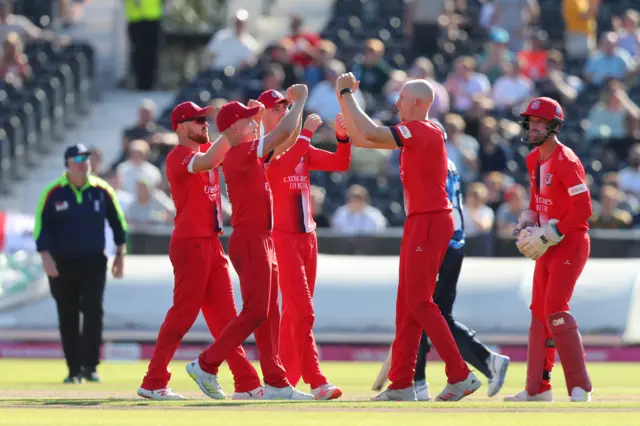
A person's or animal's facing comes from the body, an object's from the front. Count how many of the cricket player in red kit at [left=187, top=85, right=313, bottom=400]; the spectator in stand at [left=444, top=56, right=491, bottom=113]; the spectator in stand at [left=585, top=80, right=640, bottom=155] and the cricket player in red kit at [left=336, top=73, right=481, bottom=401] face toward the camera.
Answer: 2

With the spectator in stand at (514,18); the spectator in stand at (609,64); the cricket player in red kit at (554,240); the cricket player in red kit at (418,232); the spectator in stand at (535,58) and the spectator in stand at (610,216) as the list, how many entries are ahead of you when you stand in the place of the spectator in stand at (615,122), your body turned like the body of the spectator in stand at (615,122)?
3

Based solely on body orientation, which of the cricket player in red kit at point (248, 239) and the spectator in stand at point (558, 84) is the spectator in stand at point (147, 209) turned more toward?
the cricket player in red kit

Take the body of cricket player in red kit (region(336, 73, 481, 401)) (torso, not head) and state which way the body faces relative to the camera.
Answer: to the viewer's left

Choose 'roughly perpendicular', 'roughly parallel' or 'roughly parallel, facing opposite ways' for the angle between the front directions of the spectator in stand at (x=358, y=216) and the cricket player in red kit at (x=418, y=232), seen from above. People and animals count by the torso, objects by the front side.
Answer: roughly perpendicular

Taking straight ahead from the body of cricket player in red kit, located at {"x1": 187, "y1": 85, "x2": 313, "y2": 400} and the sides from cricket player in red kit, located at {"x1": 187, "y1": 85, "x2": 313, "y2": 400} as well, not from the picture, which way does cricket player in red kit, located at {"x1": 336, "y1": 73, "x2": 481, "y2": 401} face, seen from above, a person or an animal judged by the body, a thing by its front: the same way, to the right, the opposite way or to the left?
the opposite way

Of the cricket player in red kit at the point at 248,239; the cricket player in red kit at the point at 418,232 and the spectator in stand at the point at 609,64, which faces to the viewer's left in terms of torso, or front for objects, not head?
the cricket player in red kit at the point at 418,232

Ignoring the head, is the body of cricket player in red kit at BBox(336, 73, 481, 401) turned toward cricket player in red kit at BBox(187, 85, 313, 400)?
yes

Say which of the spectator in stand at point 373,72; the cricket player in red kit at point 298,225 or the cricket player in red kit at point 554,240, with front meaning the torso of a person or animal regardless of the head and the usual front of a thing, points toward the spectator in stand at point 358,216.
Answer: the spectator in stand at point 373,72

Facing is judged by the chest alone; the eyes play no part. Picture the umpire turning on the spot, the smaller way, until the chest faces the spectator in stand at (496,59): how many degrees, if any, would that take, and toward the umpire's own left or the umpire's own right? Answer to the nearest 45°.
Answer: approximately 135° to the umpire's own left

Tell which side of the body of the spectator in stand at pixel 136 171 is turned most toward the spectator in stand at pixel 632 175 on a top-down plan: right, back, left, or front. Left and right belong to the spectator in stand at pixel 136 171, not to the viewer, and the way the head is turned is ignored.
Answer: left

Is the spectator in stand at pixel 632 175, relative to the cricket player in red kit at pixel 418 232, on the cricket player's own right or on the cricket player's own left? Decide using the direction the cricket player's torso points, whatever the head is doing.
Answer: on the cricket player's own right
